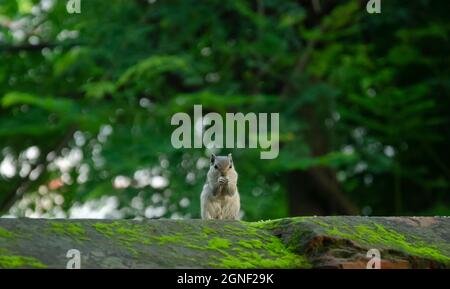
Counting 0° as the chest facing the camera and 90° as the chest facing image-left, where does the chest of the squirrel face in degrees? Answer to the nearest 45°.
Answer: approximately 0°
